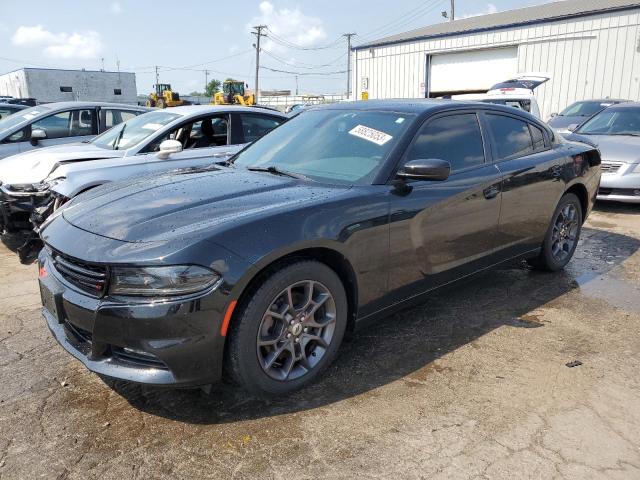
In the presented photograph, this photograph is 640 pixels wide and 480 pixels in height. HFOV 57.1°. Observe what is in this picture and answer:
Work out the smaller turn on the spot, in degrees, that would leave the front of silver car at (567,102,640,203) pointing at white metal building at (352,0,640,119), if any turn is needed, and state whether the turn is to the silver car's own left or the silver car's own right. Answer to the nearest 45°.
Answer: approximately 135° to the silver car's own right

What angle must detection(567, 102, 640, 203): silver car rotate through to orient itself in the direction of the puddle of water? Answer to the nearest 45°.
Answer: approximately 45° to its left

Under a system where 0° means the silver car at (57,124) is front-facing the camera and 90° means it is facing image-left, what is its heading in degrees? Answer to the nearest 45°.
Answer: approximately 45°

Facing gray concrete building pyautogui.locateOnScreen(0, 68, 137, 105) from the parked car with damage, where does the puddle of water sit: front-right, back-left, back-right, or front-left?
back-right

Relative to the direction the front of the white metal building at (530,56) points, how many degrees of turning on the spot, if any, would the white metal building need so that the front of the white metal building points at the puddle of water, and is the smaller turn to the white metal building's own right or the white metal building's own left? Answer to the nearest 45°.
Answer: approximately 45° to the white metal building's own left

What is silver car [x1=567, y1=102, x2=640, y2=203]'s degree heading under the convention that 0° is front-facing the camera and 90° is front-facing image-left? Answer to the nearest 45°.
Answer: approximately 45°

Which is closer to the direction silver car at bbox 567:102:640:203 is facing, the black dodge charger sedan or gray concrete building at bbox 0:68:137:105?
the black dodge charger sedan

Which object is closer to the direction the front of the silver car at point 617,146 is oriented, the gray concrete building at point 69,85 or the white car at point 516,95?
the gray concrete building

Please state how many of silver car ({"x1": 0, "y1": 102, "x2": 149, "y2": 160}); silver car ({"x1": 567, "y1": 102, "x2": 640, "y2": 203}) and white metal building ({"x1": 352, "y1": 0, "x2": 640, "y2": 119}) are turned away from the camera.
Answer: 0

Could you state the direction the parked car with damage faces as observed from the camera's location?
facing the viewer and to the left of the viewer

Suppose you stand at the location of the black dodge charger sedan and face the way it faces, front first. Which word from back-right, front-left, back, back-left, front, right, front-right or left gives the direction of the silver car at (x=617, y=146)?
back

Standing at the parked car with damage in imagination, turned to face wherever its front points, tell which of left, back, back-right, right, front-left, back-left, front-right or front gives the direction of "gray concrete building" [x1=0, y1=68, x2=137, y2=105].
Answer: back-right

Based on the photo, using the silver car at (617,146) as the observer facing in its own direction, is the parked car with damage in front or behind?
in front

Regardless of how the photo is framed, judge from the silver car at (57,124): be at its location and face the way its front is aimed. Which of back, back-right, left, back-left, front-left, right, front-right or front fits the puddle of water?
left

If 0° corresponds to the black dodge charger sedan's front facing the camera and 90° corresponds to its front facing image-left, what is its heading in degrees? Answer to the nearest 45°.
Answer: approximately 45°
